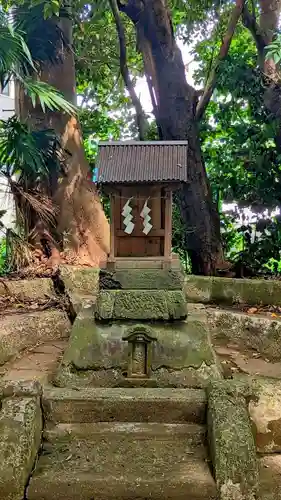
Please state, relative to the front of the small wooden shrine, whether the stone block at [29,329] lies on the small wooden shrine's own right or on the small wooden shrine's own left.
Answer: on the small wooden shrine's own right

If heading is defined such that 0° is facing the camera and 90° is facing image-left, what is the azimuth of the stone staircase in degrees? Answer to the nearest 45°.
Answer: approximately 0°

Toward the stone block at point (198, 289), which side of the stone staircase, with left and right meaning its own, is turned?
back

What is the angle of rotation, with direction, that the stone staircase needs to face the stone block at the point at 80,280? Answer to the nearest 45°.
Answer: approximately 180°

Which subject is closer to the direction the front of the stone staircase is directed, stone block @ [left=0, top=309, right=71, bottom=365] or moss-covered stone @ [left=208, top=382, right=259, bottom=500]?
the moss-covered stone

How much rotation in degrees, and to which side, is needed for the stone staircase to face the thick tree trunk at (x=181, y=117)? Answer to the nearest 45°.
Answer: approximately 180°

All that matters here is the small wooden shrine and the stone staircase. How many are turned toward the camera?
2
